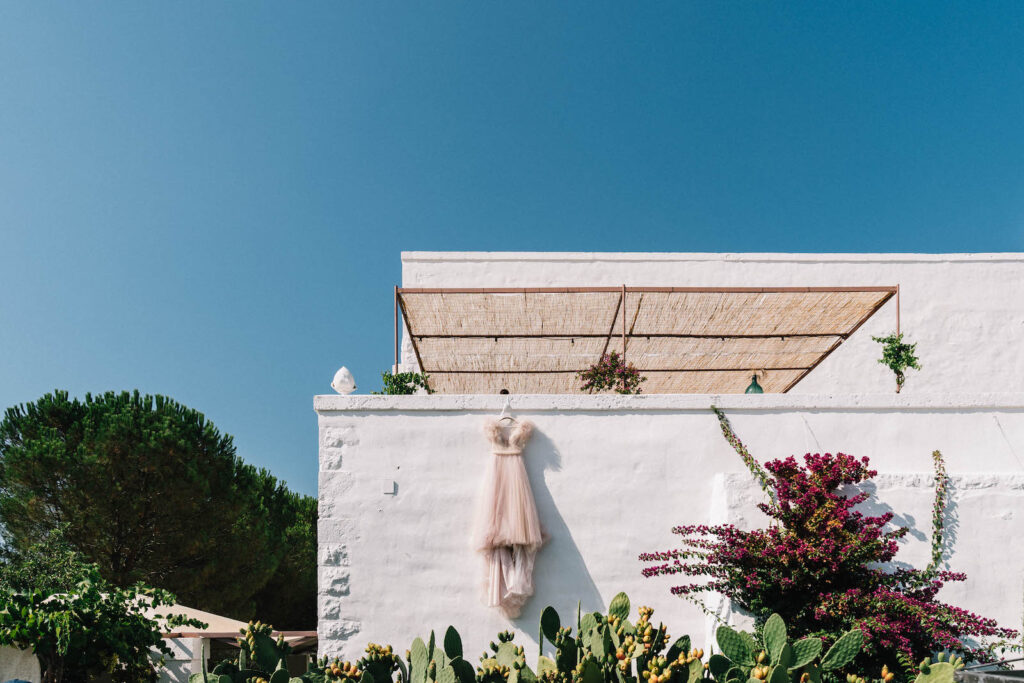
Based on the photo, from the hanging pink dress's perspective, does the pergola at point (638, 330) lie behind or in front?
behind

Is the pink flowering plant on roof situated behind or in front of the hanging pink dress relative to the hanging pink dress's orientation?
behind

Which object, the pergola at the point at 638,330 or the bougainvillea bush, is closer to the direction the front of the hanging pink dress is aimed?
the bougainvillea bush

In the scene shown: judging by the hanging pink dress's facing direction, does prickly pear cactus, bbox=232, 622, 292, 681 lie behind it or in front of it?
in front

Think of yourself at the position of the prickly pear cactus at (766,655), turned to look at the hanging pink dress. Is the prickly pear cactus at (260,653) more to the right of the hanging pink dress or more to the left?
left

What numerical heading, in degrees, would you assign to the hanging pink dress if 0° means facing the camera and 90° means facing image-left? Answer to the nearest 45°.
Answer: approximately 0°
